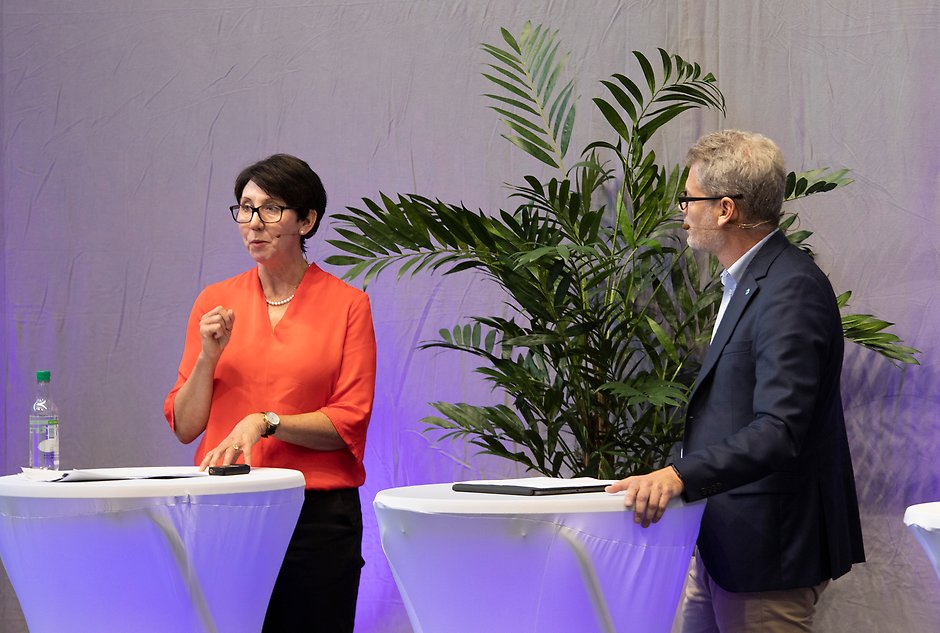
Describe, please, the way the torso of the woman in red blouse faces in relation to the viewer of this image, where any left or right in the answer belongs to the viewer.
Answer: facing the viewer and to the left of the viewer

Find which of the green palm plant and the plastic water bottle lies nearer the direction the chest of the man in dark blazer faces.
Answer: the plastic water bottle

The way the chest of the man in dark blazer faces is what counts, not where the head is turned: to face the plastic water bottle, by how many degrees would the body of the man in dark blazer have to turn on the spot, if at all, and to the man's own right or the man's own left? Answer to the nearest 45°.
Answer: approximately 45° to the man's own right

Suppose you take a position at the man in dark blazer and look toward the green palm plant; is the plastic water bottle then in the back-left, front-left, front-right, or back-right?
front-left

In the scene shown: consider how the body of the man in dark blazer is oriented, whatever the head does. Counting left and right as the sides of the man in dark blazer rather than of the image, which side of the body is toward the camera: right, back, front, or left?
left

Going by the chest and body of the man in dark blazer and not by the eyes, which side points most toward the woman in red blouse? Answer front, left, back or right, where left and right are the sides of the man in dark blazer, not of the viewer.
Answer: front

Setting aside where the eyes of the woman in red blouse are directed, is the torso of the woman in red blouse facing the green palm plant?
no

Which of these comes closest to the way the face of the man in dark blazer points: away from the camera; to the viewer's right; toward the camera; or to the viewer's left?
to the viewer's left

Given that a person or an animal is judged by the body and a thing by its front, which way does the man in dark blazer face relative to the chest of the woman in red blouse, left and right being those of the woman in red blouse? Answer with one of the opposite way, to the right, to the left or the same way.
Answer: to the right

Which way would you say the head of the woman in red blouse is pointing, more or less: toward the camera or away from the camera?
toward the camera

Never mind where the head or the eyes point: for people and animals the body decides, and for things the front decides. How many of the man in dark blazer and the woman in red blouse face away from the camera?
0

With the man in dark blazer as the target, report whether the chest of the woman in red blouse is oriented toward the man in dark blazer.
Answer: no

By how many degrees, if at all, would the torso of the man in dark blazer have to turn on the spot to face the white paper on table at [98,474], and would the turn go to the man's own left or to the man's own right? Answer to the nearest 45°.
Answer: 0° — they already face it

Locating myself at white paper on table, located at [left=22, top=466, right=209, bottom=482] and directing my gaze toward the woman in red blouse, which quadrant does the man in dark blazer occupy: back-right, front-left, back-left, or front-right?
front-right

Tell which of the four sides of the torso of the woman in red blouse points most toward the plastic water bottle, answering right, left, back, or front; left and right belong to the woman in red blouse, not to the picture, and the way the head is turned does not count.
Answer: right
